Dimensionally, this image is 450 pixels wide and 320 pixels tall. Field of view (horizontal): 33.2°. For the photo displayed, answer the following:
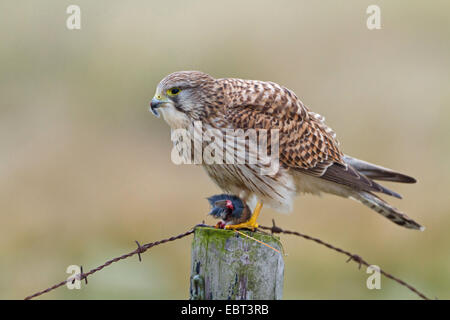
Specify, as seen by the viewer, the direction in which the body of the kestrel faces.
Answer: to the viewer's left
